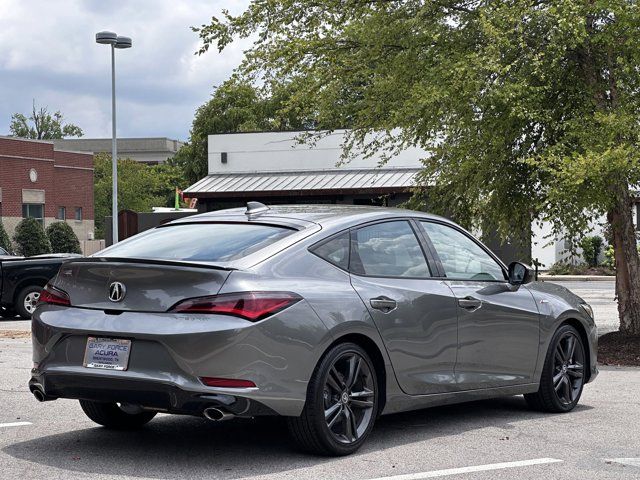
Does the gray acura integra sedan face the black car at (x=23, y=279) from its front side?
no

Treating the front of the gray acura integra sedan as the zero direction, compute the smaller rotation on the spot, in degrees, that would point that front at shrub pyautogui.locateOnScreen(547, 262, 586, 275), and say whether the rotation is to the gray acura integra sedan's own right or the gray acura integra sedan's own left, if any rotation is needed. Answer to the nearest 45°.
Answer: approximately 45° to the gray acura integra sedan's own left

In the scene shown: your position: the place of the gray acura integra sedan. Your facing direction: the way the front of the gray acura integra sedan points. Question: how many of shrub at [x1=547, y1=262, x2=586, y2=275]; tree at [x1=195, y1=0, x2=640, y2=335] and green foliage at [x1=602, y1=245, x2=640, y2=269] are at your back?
0

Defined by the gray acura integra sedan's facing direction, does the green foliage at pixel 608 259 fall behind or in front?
in front

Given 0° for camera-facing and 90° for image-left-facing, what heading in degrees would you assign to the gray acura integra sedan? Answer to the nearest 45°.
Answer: approximately 225°

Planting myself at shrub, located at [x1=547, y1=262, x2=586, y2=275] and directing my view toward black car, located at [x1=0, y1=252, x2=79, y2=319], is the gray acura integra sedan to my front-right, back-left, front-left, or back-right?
front-left
